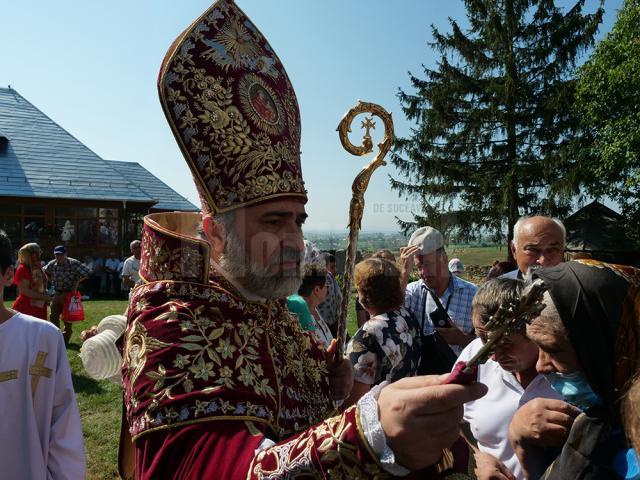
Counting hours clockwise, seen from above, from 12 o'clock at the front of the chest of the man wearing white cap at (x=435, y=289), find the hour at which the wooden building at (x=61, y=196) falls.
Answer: The wooden building is roughly at 3 o'clock from the man wearing white cap.

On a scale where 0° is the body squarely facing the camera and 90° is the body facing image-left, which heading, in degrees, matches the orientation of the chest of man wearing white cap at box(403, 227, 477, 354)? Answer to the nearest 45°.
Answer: approximately 45°

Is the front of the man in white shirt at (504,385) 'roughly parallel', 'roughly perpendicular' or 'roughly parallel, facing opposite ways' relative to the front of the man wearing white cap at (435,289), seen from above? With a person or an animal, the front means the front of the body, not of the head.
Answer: roughly parallel

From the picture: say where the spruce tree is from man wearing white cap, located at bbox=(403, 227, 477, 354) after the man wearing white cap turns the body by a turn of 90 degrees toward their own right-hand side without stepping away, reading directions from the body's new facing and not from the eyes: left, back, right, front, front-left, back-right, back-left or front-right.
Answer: front-right

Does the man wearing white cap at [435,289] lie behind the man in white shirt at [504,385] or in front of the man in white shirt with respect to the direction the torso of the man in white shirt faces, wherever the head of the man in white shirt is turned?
behind

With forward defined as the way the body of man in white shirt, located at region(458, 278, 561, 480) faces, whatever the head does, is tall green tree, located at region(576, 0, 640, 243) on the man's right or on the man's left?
on the man's left

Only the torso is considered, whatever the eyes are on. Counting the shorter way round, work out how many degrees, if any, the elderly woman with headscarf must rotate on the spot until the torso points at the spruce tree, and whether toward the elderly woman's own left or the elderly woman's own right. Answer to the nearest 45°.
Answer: approximately 90° to the elderly woman's own right

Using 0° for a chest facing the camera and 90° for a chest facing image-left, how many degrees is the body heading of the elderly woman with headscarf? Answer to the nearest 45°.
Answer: approximately 90°
